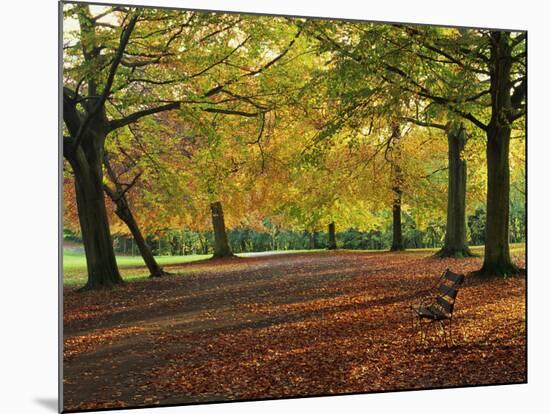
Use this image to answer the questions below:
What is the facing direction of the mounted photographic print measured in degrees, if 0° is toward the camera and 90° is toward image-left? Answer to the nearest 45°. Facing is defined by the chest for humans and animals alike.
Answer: approximately 315°
